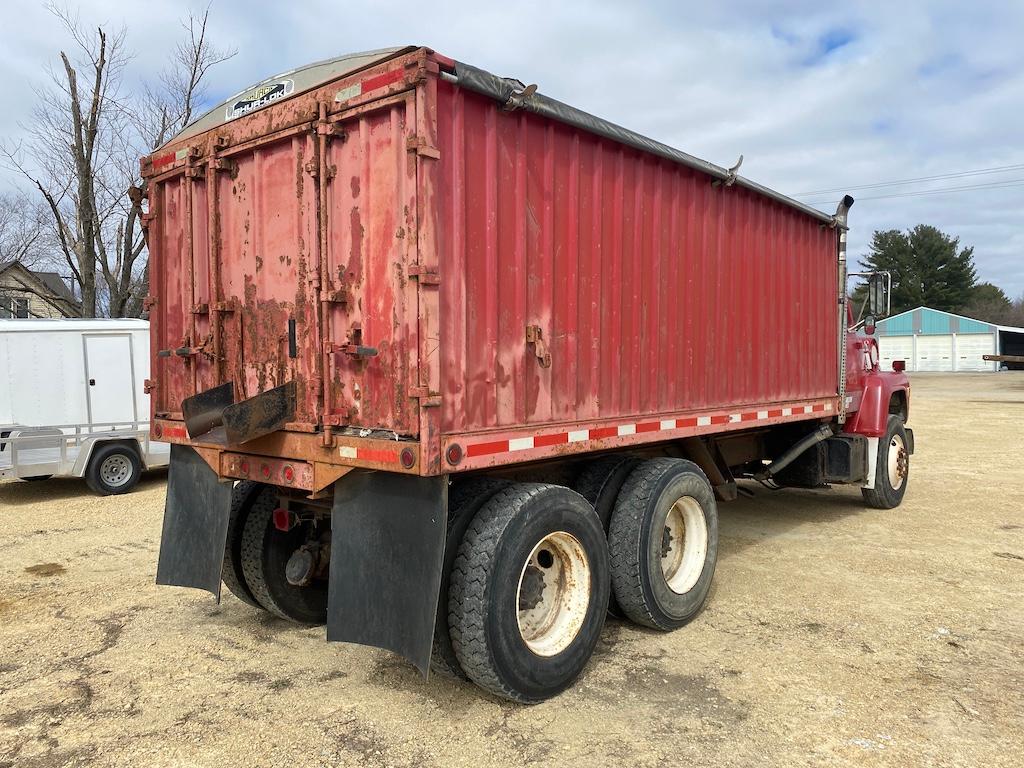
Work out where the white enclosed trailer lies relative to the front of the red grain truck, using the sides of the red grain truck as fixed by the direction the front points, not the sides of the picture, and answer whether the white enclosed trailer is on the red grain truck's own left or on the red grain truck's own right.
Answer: on the red grain truck's own left

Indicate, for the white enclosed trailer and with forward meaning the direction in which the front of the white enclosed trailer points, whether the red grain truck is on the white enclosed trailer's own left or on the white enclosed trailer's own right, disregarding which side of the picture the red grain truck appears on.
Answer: on the white enclosed trailer's own right

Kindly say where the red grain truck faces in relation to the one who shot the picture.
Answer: facing away from the viewer and to the right of the viewer
